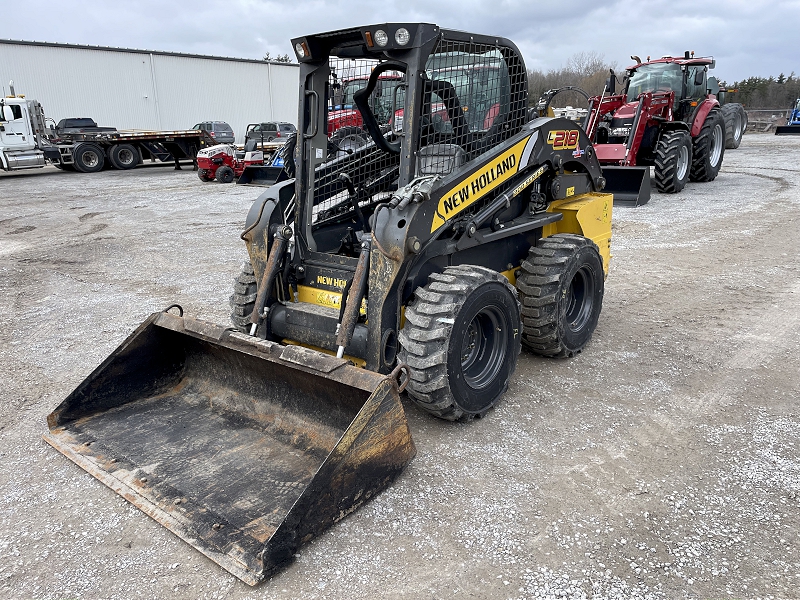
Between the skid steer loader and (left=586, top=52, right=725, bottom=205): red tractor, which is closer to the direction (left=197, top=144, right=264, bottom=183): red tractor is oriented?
the skid steer loader

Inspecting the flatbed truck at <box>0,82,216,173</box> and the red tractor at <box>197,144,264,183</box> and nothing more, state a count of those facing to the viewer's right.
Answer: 0

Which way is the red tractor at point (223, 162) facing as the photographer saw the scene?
facing the viewer and to the left of the viewer

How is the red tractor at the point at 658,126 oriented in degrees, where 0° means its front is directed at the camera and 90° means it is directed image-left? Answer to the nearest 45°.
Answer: approximately 45°

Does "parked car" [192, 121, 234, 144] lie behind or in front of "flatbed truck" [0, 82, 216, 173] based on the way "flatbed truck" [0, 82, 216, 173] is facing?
behind

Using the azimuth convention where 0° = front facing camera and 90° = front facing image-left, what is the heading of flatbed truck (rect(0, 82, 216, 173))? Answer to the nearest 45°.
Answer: approximately 90°

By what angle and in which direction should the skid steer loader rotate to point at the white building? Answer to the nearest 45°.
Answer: approximately 135° to its right

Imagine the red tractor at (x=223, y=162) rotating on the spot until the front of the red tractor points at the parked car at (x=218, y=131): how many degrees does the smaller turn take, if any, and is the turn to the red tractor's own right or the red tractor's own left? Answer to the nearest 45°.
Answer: approximately 135° to the red tractor's own right

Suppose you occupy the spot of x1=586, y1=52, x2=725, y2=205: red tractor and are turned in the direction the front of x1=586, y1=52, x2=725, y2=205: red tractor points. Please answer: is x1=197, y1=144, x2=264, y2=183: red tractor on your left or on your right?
on your right

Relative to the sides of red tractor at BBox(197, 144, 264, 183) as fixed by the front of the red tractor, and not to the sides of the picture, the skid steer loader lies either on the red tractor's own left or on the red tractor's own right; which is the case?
on the red tractor's own left

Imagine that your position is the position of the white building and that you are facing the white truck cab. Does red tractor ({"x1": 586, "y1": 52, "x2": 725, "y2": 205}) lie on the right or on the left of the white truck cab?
left

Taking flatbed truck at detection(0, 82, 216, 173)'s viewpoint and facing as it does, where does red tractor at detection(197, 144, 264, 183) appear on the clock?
The red tractor is roughly at 8 o'clock from the flatbed truck.

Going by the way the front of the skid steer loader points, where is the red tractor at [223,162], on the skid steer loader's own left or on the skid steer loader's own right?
on the skid steer loader's own right
